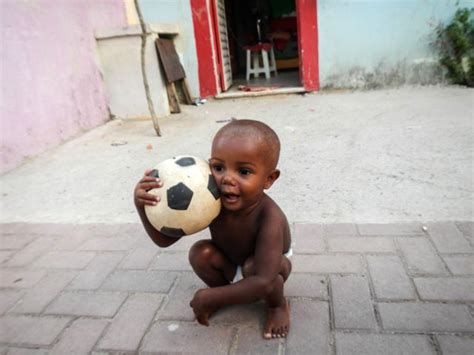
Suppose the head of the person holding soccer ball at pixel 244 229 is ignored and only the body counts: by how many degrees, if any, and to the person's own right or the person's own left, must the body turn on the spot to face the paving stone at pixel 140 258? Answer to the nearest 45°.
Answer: approximately 90° to the person's own right

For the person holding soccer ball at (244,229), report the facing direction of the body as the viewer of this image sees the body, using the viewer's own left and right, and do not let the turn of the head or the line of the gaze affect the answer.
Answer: facing the viewer and to the left of the viewer

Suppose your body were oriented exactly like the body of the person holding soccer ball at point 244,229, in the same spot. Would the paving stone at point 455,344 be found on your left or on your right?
on your left

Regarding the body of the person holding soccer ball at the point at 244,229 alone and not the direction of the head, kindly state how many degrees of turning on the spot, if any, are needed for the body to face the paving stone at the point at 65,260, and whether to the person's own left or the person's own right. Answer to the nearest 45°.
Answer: approximately 90° to the person's own right

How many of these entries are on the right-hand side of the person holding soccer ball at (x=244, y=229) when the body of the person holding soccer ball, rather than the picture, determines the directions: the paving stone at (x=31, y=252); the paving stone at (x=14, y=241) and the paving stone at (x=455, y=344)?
2

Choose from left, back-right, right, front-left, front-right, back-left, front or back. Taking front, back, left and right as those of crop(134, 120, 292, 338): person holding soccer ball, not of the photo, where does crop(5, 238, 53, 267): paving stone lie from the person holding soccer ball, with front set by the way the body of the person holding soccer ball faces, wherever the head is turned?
right

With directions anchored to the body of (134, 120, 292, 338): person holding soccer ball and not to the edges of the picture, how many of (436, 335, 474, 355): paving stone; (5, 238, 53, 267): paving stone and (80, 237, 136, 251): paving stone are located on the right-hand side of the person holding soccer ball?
2

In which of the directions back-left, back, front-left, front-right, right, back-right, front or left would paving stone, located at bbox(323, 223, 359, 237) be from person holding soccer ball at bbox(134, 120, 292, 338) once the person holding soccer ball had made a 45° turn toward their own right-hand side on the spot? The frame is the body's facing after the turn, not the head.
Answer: back-right

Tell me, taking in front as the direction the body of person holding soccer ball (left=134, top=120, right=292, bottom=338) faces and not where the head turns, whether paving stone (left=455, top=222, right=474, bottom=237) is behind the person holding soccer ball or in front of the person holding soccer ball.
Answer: behind

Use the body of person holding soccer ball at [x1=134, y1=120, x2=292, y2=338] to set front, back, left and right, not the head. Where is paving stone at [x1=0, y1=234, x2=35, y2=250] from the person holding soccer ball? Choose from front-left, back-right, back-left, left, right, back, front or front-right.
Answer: right

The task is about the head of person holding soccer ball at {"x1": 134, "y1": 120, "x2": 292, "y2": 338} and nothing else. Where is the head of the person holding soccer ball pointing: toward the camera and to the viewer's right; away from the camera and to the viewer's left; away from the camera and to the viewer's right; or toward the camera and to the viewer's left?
toward the camera and to the viewer's left

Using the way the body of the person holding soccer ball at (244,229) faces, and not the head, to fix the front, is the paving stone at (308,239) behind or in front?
behind

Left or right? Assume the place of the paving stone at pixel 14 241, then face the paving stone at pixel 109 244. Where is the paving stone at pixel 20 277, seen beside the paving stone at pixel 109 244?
right
